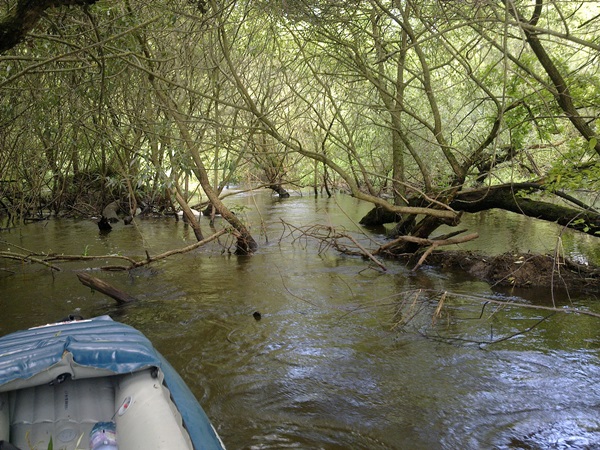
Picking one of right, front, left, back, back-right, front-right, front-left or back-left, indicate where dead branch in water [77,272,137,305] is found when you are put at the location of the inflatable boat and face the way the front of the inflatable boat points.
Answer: front

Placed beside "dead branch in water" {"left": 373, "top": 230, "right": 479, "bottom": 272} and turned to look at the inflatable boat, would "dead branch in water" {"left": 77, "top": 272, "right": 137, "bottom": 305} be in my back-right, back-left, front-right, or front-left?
front-right

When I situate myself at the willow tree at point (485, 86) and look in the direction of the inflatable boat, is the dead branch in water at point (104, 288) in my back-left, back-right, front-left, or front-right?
front-right

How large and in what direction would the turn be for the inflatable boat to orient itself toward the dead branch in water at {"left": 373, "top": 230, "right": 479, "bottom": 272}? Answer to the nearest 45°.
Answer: approximately 45° to its right

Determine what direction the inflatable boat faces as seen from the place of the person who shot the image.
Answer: facing away from the viewer

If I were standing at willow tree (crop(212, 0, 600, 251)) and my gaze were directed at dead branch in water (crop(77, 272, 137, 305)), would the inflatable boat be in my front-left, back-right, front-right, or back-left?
front-left

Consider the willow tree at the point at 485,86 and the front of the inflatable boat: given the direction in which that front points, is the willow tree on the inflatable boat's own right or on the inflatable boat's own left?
on the inflatable boat's own right
